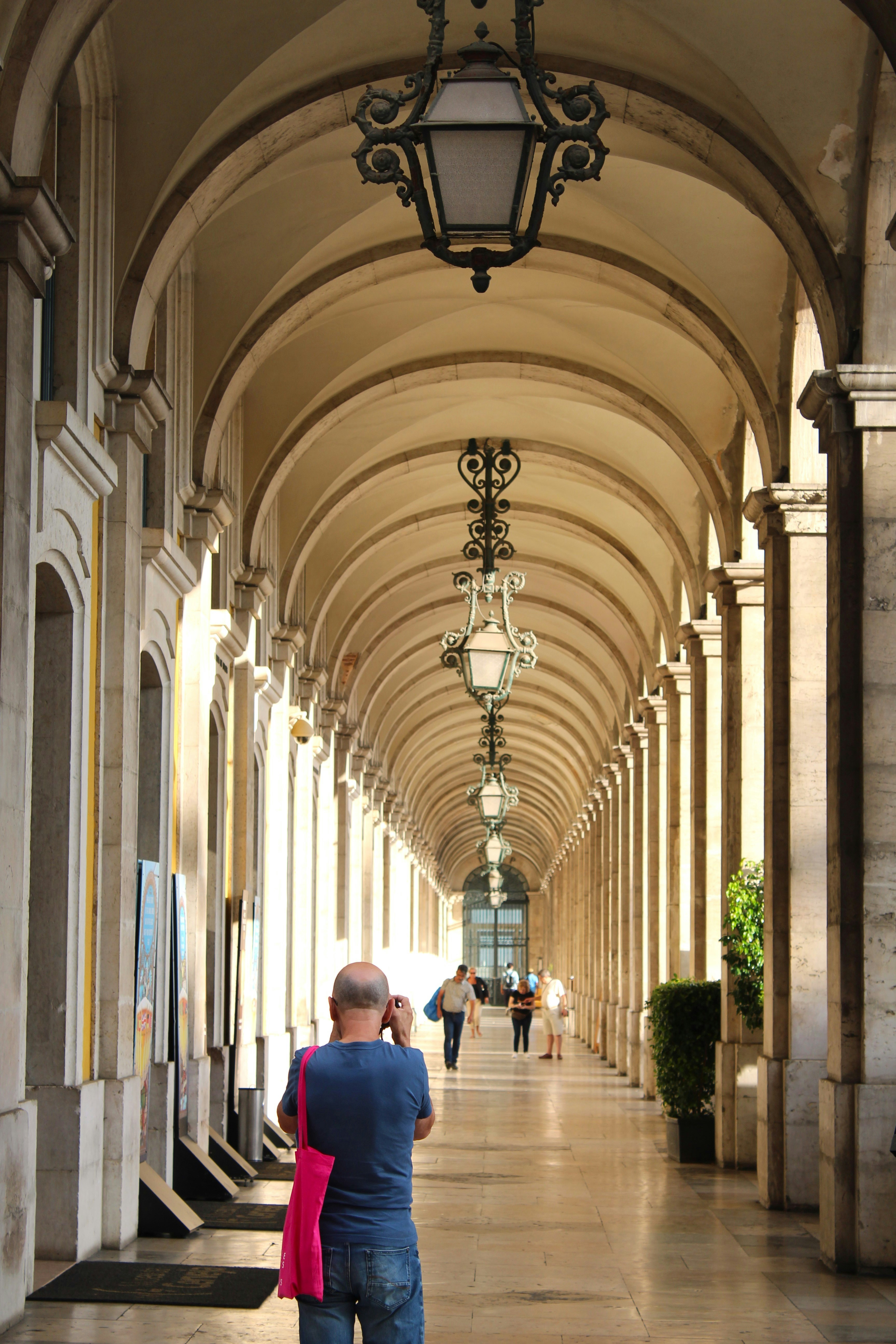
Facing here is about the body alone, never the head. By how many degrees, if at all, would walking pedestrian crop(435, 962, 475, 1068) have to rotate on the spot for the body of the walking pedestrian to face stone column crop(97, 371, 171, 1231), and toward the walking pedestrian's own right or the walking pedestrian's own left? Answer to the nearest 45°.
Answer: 0° — they already face it

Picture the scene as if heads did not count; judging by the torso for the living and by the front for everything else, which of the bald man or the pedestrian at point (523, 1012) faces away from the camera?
the bald man

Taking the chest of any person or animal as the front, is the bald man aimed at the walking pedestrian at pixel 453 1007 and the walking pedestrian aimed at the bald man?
yes

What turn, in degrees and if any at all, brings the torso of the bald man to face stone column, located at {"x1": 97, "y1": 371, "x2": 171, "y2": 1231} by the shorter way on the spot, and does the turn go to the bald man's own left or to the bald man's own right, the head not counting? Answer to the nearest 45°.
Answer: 0° — they already face it

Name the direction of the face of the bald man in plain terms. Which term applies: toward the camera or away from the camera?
away from the camera

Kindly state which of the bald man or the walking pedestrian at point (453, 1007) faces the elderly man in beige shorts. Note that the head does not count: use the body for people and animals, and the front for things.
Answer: the bald man

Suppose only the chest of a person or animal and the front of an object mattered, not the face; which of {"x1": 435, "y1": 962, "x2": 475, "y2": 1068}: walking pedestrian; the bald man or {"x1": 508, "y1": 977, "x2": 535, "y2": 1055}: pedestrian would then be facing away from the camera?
the bald man

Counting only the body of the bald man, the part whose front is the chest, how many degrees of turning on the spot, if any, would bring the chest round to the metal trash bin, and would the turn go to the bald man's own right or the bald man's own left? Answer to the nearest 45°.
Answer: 0° — they already face it

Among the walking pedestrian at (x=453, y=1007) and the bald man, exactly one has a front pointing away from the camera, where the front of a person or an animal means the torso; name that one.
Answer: the bald man

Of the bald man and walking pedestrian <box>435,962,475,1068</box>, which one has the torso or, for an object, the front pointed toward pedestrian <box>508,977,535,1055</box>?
the bald man

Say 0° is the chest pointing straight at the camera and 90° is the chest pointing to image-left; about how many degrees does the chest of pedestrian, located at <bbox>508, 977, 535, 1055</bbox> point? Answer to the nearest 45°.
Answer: approximately 0°

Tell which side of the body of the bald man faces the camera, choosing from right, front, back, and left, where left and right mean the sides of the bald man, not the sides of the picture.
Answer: back
